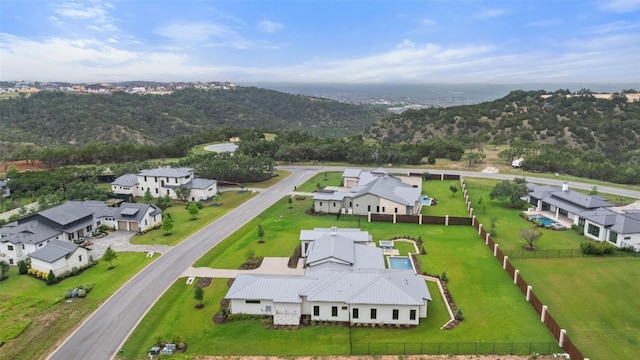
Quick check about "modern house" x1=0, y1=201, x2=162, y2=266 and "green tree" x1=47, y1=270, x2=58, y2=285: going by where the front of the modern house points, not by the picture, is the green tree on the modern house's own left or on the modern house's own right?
on the modern house's own right

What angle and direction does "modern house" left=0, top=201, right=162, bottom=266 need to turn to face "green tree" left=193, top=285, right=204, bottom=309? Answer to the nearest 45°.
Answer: approximately 45° to its right

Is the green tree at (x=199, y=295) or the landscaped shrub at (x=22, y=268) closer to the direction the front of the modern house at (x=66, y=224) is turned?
the green tree

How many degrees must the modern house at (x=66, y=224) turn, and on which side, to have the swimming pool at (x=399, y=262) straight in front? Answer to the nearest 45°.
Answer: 0° — it already faces it

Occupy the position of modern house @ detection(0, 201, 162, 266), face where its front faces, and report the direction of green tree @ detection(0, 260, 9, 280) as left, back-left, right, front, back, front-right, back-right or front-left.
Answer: right

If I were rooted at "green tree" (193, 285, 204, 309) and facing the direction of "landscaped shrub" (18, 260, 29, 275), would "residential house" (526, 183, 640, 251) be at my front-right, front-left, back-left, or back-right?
back-right

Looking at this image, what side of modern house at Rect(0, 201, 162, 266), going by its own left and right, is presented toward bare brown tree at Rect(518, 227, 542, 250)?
front

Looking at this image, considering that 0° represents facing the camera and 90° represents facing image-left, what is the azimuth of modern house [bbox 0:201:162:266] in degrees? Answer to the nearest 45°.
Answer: approximately 315°

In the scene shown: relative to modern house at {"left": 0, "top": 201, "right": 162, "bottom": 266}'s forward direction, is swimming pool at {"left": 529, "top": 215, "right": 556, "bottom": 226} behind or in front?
in front

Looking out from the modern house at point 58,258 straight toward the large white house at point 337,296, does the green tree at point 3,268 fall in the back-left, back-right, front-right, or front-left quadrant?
back-right

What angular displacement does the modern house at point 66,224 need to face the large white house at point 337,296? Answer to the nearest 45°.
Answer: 0° — it already faces it
